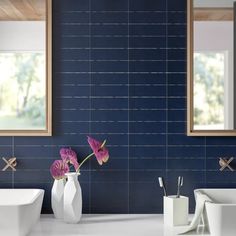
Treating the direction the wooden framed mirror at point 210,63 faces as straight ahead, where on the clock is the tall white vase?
The tall white vase is roughly at 2 o'clock from the wooden framed mirror.

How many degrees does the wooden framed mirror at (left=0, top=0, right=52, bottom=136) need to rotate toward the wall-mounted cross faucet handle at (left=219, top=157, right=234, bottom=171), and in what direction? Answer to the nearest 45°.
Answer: approximately 90° to its left

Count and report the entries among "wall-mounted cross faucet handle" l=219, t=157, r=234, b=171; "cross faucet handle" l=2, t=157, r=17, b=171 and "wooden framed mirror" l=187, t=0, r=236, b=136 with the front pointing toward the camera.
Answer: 3

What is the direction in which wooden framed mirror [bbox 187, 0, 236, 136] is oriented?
toward the camera

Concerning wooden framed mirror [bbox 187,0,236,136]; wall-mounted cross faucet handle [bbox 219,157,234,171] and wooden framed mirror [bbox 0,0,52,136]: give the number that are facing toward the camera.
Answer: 3

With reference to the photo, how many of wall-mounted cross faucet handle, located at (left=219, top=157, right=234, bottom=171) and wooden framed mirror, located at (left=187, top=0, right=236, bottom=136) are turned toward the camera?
2

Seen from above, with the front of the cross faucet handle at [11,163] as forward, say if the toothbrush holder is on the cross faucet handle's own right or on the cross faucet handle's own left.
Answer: on the cross faucet handle's own left

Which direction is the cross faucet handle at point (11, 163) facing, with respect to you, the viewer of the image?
facing the viewer

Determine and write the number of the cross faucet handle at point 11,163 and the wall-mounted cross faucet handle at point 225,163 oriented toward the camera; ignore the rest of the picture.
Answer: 2

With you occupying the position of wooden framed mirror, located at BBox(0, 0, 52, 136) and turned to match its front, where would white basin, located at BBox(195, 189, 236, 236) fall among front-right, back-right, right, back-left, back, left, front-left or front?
front-left

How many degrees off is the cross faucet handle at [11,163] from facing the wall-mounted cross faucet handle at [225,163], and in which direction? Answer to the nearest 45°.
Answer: approximately 90° to its left
